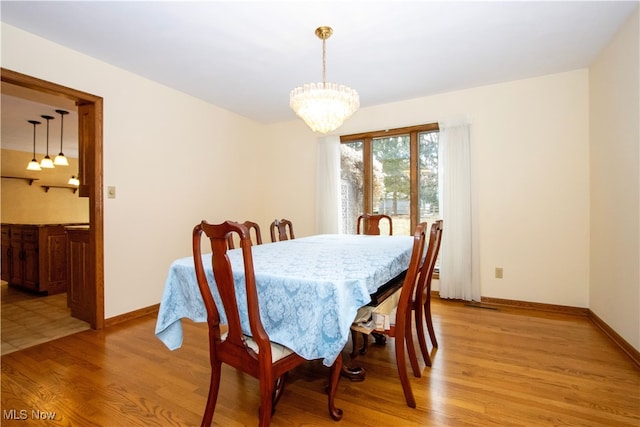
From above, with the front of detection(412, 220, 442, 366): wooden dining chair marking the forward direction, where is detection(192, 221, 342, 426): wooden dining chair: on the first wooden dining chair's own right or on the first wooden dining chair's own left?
on the first wooden dining chair's own left

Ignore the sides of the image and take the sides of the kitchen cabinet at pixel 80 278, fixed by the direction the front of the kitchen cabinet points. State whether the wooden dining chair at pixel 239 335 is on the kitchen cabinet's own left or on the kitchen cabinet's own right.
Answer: on the kitchen cabinet's own left

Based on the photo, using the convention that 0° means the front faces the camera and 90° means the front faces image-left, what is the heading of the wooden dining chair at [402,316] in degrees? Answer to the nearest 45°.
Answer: approximately 90°

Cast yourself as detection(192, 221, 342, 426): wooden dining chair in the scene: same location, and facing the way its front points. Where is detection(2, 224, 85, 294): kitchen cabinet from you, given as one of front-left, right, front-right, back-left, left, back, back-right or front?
left

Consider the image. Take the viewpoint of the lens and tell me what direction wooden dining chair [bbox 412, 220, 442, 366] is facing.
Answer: facing to the left of the viewer

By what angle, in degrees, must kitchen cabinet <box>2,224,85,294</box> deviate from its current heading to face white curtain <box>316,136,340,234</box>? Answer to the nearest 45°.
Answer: approximately 90° to its left

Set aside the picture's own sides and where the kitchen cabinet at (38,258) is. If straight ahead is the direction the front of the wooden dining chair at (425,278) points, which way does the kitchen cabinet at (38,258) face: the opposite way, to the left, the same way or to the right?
to the left

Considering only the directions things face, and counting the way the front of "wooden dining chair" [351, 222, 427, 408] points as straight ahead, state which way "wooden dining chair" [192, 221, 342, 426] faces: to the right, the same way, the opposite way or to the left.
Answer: to the right

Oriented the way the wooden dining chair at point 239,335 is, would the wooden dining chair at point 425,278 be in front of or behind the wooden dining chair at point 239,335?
in front

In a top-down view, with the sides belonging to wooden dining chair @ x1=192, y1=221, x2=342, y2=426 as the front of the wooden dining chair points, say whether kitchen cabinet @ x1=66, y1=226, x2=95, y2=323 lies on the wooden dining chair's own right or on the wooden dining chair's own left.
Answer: on the wooden dining chair's own left

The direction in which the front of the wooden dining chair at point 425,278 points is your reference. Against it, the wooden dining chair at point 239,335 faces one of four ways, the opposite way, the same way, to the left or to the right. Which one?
to the right
